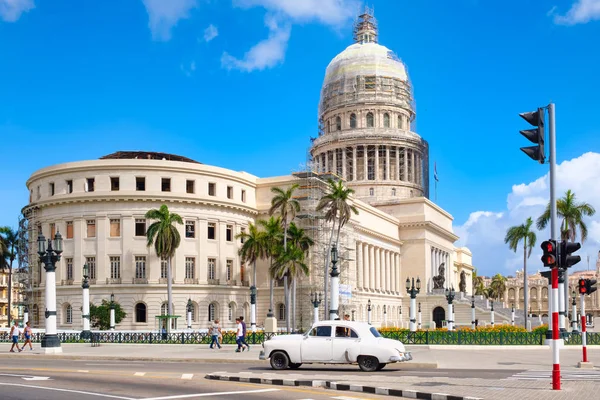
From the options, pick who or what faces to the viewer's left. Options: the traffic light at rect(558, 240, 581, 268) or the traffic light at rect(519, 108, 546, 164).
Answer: the traffic light at rect(519, 108, 546, 164)

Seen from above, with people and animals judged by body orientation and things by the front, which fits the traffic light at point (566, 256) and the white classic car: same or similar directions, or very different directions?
very different directions

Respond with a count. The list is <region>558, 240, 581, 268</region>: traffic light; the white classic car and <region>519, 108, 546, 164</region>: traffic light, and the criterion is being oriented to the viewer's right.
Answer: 1

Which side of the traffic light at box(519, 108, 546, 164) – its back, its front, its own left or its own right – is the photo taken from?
left
